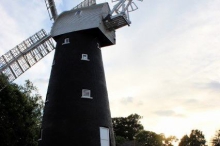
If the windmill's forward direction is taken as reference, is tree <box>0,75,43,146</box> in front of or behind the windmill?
in front
